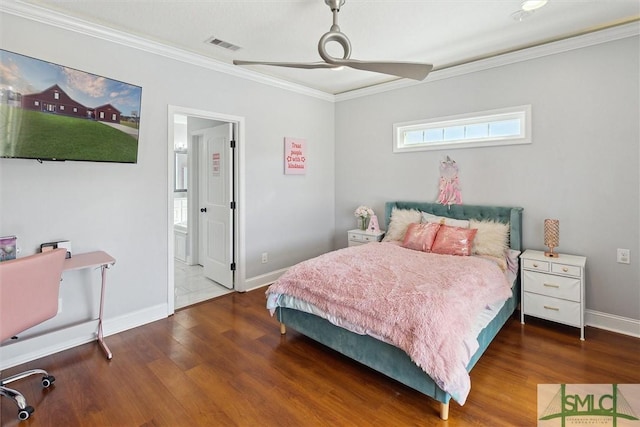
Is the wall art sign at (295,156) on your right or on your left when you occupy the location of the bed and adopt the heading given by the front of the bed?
on your right

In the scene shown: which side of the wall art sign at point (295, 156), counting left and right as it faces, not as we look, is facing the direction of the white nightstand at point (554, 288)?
front

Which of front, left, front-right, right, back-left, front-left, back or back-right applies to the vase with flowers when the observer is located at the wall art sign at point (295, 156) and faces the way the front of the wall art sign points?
front-left

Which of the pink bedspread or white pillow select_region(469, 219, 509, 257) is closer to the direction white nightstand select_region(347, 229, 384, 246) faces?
the pink bedspread

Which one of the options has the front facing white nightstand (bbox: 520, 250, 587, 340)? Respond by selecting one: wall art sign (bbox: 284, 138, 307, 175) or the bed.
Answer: the wall art sign

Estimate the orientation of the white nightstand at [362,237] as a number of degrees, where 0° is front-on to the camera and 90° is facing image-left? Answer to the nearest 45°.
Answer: approximately 45°

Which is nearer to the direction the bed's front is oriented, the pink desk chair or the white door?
the pink desk chair

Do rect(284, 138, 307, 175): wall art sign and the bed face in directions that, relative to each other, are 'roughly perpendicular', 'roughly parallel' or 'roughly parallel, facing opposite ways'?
roughly perpendicular

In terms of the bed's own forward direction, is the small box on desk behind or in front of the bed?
in front

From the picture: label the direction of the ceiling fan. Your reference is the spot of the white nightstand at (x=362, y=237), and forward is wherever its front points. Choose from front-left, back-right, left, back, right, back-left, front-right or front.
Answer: front-left

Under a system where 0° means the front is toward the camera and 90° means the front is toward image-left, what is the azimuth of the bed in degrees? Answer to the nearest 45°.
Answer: approximately 45°

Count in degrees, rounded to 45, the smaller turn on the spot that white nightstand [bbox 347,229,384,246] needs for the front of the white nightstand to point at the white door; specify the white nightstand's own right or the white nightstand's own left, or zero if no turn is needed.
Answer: approximately 45° to the white nightstand's own right

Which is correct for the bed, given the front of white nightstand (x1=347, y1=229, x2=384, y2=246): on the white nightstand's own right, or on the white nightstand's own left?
on the white nightstand's own left

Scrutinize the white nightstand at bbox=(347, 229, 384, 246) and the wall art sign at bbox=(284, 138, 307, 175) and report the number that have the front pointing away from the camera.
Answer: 0
